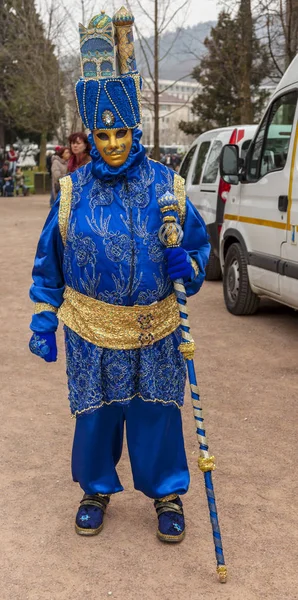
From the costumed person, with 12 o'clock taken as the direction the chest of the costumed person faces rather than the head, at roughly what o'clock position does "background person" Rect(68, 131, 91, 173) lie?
The background person is roughly at 6 o'clock from the costumed person.

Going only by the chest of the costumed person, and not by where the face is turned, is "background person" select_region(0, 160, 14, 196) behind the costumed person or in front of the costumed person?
behind

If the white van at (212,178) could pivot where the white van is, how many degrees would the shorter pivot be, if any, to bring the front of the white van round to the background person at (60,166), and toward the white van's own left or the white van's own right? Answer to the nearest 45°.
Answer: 0° — it already faces them

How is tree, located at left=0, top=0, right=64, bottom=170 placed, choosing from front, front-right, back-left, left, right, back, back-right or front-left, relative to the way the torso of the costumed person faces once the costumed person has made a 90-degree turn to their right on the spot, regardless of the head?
right

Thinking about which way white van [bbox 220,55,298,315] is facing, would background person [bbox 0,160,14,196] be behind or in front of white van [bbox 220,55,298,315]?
in front
